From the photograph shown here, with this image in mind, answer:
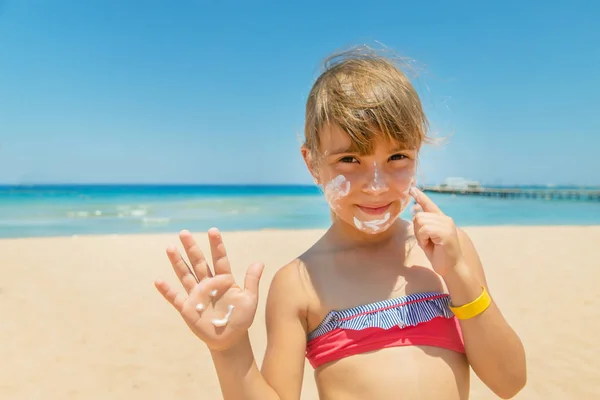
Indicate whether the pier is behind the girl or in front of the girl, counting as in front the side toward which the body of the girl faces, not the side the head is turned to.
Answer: behind

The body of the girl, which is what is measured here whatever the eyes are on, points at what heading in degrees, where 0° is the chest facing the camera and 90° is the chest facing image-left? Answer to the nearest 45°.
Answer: approximately 0°
